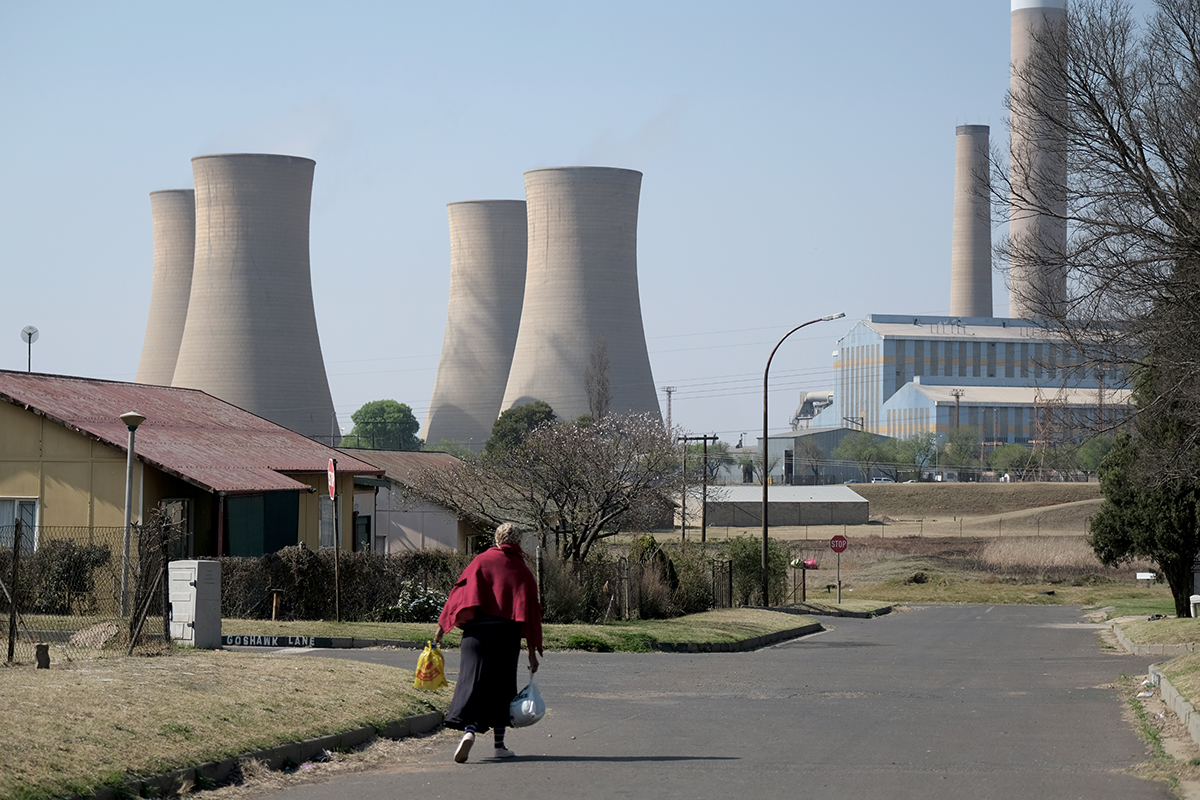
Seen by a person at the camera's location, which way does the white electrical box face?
facing the viewer and to the left of the viewer

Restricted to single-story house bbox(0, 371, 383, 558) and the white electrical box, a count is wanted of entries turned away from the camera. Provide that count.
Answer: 0

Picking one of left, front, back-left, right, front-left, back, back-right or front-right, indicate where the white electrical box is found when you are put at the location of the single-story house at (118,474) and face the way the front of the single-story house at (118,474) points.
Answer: front-right

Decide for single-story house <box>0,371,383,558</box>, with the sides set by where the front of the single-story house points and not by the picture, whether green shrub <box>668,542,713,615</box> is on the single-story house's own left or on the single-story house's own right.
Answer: on the single-story house's own left

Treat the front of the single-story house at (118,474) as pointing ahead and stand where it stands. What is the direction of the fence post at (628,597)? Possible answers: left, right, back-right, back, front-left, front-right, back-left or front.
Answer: front-left

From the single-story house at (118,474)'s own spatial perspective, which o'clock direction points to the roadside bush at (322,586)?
The roadside bush is roughly at 12 o'clock from the single-story house.

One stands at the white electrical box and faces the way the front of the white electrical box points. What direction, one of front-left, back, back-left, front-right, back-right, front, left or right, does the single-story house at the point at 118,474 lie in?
back-right

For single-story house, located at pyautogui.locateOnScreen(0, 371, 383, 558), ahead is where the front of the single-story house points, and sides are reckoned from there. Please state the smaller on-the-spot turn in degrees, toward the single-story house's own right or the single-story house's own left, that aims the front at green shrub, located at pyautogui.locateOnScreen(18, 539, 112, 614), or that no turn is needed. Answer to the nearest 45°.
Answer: approximately 45° to the single-story house's own right

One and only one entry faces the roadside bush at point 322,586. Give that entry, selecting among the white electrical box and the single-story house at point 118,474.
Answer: the single-story house

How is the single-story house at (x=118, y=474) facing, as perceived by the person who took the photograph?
facing the viewer and to the right of the viewer
